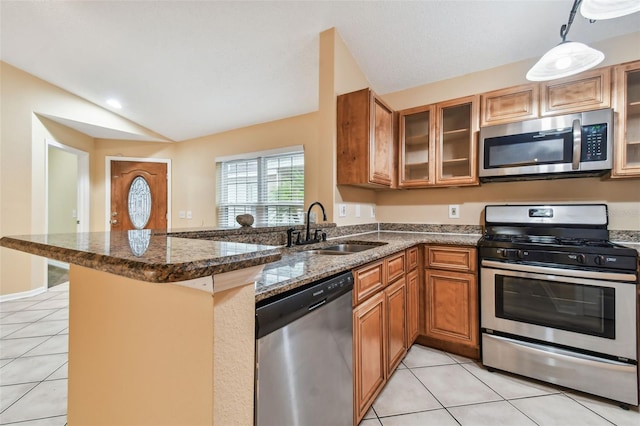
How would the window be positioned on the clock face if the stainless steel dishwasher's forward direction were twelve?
The window is roughly at 7 o'clock from the stainless steel dishwasher.

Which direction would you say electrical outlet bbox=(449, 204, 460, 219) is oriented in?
toward the camera

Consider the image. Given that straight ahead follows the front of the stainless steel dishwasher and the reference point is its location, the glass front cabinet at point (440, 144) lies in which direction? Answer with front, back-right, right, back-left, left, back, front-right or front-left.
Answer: left

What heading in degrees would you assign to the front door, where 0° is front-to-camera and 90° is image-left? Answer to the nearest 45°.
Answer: approximately 0°

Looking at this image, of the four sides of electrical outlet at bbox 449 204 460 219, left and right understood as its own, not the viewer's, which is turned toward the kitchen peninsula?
front

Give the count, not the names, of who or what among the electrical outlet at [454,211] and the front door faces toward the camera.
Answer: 2

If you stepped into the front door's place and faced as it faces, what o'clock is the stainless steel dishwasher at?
The stainless steel dishwasher is roughly at 12 o'clock from the front door.

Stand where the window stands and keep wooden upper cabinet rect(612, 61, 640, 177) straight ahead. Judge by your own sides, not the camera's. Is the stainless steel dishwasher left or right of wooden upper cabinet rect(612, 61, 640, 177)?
right

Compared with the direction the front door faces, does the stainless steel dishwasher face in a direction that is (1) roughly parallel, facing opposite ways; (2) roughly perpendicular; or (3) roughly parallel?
roughly parallel
